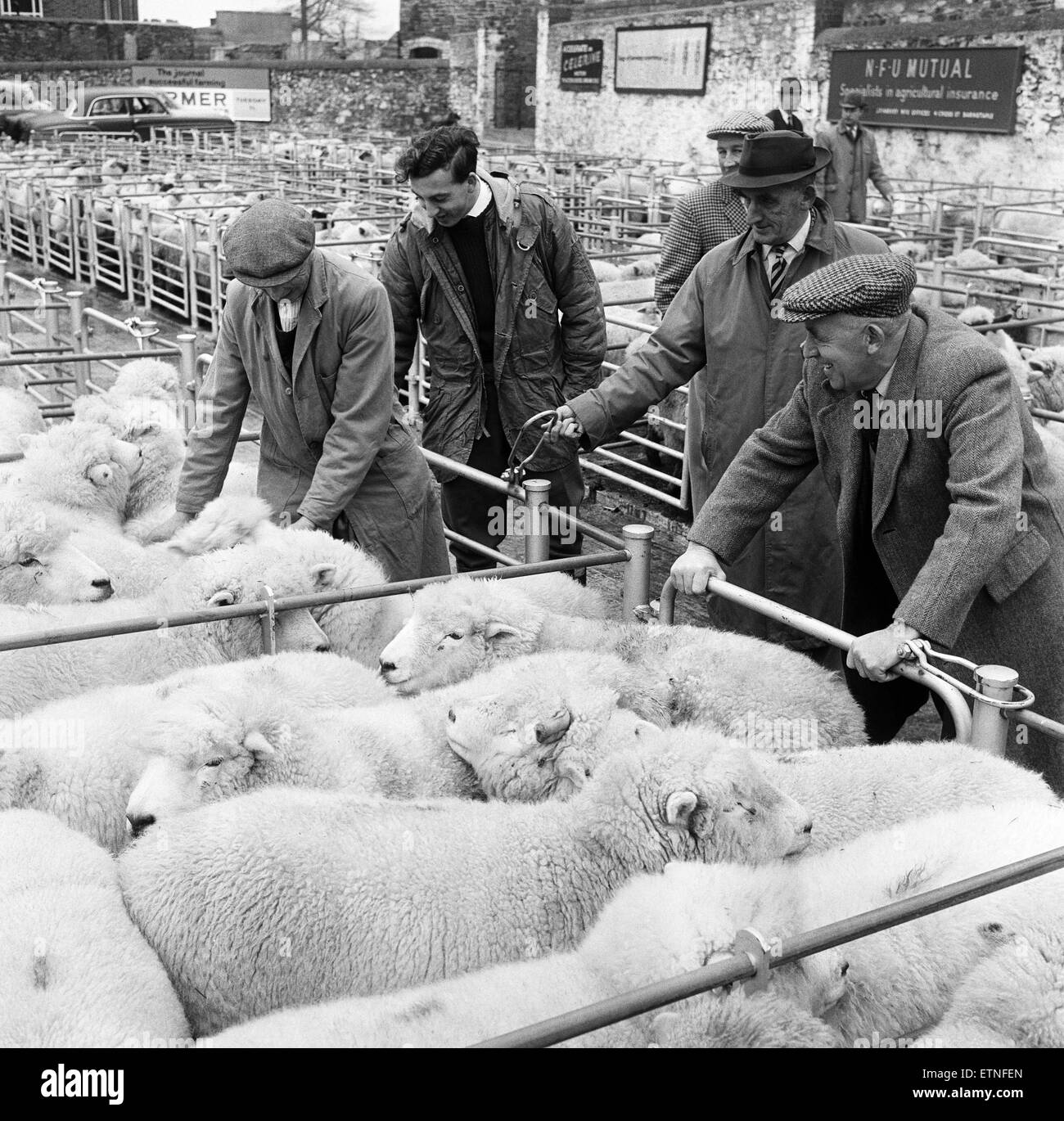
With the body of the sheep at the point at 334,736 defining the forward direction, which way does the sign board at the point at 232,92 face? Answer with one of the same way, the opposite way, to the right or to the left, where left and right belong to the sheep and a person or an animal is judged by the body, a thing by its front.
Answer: to the left

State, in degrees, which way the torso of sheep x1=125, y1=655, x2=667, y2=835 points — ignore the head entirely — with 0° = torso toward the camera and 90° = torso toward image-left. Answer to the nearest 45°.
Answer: approximately 90°

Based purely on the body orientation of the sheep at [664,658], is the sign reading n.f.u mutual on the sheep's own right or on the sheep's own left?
on the sheep's own right

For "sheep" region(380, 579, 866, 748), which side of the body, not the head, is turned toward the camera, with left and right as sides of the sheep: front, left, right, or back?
left

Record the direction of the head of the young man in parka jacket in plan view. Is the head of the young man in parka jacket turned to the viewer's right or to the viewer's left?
to the viewer's left

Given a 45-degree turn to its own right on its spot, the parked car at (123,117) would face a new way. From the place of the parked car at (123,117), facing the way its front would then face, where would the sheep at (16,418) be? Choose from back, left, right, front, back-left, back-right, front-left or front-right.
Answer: back-left

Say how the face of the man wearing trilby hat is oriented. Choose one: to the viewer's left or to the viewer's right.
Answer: to the viewer's left

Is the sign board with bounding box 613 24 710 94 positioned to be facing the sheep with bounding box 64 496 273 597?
yes

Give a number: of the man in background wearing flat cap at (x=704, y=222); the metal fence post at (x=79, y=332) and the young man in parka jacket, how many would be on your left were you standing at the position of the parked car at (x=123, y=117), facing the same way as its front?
3

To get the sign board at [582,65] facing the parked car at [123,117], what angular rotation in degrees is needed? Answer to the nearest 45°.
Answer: approximately 90° to its right

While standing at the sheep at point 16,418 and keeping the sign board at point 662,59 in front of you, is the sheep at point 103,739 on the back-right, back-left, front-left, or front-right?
back-right

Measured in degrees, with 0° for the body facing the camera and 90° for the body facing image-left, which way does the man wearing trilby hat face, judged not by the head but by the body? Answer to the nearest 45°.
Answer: approximately 45°
